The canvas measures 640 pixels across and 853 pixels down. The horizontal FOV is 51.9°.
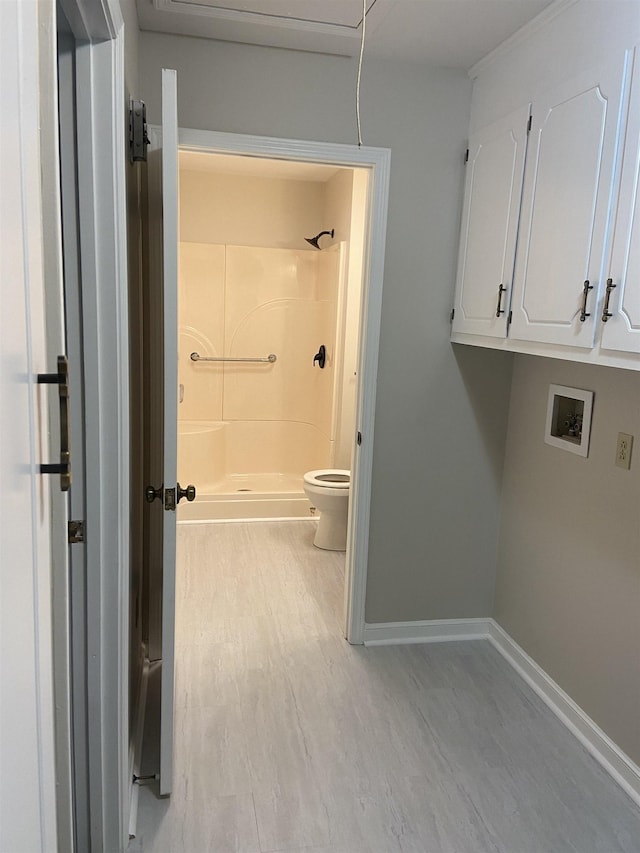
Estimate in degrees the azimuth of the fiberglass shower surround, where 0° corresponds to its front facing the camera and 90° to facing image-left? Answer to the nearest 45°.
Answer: approximately 0°

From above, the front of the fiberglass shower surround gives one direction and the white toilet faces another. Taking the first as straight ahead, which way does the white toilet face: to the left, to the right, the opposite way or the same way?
to the right

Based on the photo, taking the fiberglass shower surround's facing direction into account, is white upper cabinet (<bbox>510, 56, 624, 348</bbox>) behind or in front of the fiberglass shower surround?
in front

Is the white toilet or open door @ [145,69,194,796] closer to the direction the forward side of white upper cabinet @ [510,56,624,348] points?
the open door

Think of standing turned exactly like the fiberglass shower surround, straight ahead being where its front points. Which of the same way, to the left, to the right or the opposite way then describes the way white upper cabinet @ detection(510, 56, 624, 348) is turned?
to the right

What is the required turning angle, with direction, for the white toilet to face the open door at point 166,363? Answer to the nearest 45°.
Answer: approximately 90° to its left

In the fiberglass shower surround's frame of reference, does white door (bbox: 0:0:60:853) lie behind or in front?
in front

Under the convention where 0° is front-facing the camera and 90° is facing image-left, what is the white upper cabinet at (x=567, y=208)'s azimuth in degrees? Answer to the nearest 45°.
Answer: approximately 45°

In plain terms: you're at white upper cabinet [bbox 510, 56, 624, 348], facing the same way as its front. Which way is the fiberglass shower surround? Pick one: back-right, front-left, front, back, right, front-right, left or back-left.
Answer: right

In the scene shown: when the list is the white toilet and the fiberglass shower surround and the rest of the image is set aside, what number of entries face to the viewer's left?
1

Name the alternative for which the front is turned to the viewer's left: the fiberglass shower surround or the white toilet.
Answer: the white toilet

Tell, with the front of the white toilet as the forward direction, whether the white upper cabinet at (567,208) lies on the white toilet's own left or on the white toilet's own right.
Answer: on the white toilet's own left

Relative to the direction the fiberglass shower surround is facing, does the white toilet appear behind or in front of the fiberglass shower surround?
in front

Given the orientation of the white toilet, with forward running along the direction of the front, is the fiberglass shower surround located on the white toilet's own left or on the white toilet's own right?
on the white toilet's own right

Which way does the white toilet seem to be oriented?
to the viewer's left

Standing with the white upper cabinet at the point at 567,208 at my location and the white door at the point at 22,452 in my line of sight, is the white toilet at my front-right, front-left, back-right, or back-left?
back-right
